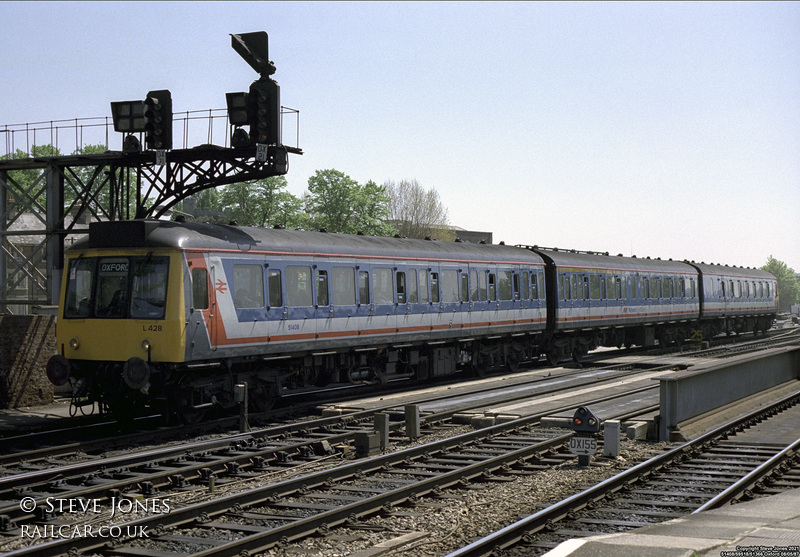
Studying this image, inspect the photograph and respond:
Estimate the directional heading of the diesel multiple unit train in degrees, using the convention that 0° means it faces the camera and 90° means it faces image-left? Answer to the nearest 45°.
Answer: approximately 45°

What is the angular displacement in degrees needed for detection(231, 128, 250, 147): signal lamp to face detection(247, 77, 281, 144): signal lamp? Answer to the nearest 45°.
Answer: approximately 45° to its left

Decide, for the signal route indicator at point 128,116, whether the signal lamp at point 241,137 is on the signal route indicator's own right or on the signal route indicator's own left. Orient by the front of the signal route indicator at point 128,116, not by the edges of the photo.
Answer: on the signal route indicator's own left

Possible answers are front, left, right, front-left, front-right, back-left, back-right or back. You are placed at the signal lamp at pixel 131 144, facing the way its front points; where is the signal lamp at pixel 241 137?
front-left

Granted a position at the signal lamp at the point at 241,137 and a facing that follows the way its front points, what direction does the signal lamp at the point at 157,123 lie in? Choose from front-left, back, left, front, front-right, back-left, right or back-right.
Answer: right

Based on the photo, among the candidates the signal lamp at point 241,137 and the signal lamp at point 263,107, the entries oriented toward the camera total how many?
2
